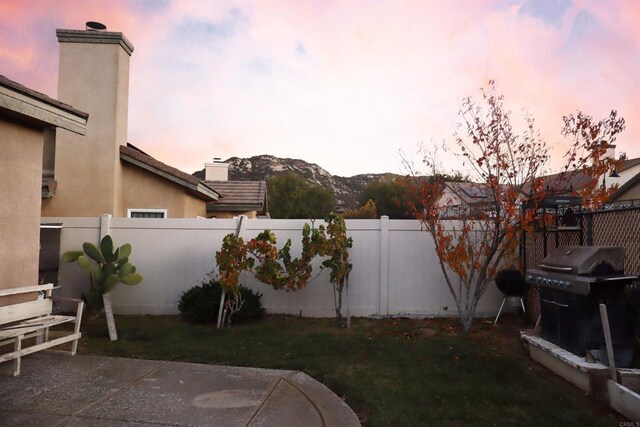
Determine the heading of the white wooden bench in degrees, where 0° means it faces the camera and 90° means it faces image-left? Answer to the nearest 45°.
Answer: approximately 315°

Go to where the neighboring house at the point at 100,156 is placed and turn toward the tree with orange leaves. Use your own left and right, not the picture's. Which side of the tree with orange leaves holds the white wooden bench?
right

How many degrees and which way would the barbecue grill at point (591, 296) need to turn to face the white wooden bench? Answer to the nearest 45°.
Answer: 0° — it already faces it

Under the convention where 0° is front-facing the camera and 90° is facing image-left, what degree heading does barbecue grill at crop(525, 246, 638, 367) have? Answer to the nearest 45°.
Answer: approximately 45°

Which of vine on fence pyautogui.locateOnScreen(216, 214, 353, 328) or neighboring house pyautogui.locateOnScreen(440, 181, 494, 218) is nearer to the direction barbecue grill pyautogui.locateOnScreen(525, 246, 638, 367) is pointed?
the vine on fence

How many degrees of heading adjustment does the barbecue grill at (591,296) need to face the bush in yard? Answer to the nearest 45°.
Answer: approximately 45° to its right

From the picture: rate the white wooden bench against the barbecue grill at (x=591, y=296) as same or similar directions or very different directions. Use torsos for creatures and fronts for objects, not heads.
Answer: very different directions

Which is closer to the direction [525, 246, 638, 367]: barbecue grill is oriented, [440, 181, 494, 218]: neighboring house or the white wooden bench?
the white wooden bench

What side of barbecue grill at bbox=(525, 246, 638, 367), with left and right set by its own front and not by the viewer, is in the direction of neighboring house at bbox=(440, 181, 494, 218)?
right

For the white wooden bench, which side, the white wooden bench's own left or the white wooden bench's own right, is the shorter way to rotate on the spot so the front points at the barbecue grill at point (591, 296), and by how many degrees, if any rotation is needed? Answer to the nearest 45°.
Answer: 0° — it already faces it

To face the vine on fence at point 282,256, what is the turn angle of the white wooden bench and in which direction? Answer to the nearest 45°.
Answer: approximately 45° to its left
